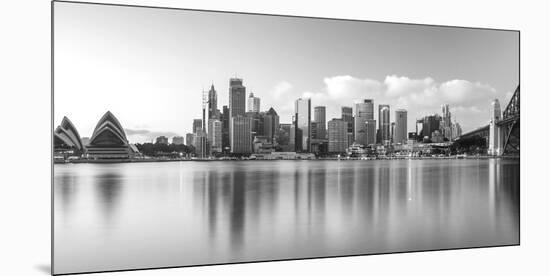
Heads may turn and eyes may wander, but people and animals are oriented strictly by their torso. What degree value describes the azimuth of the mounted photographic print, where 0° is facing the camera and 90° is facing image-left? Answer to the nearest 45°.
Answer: approximately 315°
